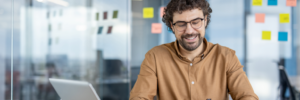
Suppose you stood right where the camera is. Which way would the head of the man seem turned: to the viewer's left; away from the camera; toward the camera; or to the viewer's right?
toward the camera

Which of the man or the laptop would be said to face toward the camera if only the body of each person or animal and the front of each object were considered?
the man

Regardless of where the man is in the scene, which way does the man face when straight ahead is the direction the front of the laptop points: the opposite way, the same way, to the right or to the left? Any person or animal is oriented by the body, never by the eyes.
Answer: the opposite way

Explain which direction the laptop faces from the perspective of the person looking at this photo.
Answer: facing away from the viewer and to the right of the viewer

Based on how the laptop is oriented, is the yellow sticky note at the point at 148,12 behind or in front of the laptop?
in front

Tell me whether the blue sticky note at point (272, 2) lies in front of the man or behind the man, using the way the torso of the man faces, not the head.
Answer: behind

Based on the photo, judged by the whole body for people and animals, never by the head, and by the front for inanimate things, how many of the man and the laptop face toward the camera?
1

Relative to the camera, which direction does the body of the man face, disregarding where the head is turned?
toward the camera

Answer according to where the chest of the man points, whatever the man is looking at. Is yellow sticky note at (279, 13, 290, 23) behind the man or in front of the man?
behind

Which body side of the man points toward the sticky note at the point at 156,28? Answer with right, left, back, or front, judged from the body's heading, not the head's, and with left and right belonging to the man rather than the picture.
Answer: back

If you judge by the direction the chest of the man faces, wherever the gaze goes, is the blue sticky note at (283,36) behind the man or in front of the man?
behind

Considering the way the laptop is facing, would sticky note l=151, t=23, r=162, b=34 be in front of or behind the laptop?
in front
